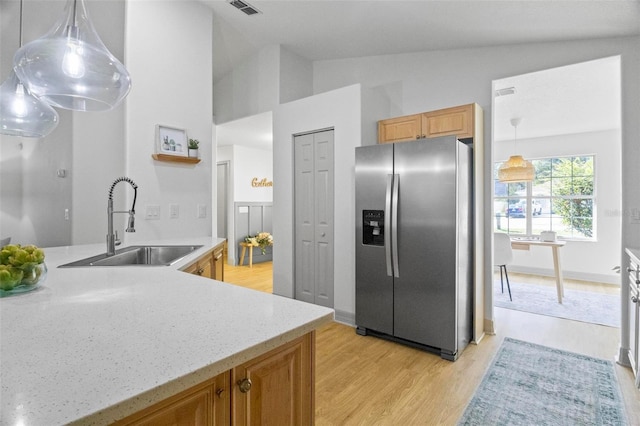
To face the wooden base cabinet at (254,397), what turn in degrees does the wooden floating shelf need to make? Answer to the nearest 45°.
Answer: approximately 45° to its right

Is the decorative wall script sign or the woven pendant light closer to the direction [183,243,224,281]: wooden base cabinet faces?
the woven pendant light

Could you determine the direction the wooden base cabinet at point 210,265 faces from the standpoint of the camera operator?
facing the viewer and to the right of the viewer

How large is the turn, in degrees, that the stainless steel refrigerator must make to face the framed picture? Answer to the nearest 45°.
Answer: approximately 45° to its right

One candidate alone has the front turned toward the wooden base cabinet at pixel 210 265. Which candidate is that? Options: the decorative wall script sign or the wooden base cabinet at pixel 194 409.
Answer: the decorative wall script sign

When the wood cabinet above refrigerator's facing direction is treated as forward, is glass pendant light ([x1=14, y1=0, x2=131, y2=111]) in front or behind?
in front

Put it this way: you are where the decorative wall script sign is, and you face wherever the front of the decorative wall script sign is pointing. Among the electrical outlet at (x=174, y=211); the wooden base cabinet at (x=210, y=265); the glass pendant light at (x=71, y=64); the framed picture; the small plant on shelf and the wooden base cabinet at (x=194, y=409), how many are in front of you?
6

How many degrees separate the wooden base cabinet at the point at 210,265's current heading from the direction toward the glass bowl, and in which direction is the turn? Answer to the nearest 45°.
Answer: approximately 90° to its right

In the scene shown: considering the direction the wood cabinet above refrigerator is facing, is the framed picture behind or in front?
in front

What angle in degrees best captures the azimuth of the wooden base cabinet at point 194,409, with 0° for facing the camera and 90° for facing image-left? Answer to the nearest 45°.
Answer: approximately 315°

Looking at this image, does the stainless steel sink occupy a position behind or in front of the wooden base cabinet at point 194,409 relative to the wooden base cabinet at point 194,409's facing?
behind

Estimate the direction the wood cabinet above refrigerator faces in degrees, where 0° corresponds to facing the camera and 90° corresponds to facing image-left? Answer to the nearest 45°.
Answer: approximately 45°

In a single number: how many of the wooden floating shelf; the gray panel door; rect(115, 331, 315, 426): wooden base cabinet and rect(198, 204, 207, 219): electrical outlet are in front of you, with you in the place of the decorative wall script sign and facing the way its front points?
4

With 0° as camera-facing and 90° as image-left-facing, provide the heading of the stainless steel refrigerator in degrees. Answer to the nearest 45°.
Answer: approximately 45°

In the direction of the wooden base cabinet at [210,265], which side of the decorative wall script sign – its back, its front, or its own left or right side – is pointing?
front

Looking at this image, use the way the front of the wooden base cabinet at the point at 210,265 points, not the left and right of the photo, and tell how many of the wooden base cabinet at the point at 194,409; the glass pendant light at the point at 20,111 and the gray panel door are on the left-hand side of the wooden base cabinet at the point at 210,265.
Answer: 1
